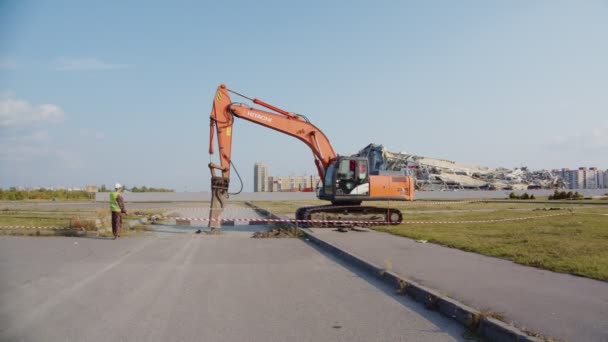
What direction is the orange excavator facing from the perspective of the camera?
to the viewer's left

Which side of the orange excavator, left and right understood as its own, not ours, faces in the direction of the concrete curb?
left

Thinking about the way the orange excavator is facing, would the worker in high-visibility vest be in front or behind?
in front

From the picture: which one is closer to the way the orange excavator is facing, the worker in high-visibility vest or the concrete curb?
the worker in high-visibility vest

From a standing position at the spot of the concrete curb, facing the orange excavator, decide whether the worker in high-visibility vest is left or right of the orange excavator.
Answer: left
